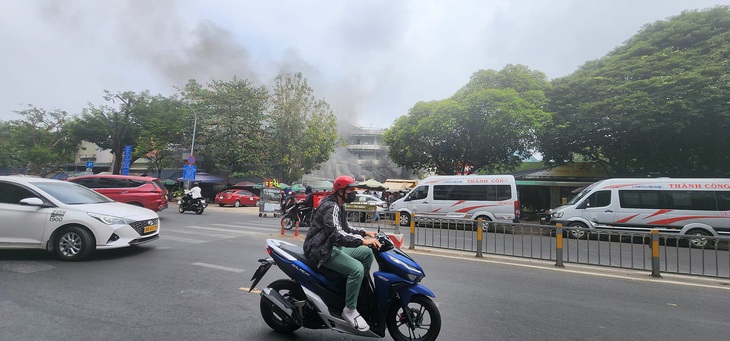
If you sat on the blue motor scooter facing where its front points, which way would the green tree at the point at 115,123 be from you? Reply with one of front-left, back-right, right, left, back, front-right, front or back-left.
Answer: back-left

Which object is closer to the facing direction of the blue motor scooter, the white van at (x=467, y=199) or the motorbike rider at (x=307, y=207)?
the white van

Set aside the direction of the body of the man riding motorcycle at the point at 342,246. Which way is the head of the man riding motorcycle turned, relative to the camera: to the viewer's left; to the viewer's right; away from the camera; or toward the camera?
to the viewer's right

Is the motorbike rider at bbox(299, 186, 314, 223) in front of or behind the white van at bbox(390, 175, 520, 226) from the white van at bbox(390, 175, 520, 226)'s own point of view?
in front

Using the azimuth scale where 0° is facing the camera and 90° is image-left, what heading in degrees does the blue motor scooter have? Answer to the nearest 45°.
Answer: approximately 270°

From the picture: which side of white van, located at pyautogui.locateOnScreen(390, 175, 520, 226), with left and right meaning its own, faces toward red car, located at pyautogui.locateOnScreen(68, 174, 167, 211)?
front

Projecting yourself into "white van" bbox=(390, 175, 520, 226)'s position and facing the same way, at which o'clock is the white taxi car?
The white taxi car is roughly at 10 o'clock from the white van.

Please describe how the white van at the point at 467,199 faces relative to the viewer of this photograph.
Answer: facing to the left of the viewer

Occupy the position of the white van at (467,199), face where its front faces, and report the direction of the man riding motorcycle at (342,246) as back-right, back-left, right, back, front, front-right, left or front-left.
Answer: left

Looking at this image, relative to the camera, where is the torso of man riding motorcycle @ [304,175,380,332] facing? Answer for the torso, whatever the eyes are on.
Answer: to the viewer's right

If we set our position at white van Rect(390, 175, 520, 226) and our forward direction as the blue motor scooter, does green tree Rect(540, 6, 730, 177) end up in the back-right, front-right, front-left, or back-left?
back-left

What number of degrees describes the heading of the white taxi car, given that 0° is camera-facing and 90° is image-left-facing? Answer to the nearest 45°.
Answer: approximately 315°

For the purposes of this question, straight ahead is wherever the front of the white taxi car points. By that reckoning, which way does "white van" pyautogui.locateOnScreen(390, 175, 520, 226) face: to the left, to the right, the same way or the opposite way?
the opposite way

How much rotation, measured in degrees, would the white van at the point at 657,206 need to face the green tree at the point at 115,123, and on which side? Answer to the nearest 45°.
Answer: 0° — it already faces it
